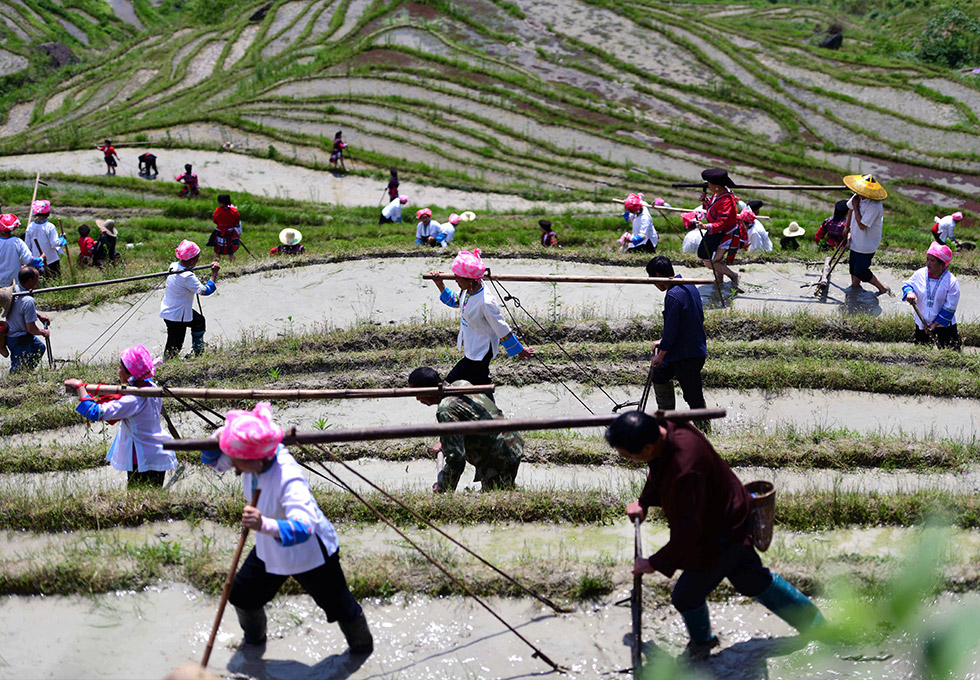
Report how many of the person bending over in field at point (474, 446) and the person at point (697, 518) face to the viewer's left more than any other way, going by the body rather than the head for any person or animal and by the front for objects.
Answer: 2

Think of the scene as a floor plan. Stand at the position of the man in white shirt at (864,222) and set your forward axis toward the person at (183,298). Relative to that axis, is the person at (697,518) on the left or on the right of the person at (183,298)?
left

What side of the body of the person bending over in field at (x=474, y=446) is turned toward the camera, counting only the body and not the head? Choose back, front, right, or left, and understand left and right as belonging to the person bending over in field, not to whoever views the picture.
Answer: left

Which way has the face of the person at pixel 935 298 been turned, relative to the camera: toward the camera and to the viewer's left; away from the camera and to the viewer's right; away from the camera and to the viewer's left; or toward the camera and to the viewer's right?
toward the camera and to the viewer's left

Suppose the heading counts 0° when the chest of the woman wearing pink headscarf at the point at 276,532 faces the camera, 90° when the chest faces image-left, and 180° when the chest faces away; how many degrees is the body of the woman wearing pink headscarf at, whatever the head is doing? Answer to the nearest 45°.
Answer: approximately 45°

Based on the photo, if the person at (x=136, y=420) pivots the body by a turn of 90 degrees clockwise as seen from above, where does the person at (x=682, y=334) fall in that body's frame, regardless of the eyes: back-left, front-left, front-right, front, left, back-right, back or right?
front-right

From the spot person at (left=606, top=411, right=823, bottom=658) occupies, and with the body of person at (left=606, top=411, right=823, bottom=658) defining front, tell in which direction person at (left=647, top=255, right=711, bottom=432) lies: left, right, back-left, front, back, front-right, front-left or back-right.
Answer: right

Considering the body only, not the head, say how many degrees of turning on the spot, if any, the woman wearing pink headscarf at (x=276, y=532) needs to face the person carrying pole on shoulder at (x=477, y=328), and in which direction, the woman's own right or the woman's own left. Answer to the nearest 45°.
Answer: approximately 180°

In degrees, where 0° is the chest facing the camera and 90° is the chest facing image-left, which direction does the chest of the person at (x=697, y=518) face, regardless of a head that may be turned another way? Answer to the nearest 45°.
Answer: approximately 90°
